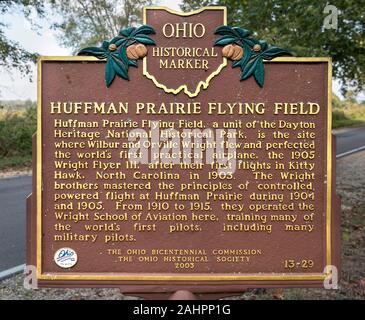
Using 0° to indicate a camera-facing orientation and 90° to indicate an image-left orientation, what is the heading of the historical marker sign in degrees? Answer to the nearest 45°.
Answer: approximately 0°

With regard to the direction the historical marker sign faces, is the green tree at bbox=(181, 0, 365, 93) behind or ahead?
behind
